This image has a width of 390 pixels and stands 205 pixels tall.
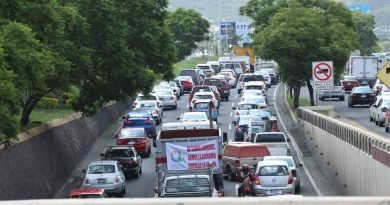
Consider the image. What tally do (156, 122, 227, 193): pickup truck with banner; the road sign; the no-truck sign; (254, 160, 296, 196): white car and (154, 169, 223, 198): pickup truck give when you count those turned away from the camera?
3

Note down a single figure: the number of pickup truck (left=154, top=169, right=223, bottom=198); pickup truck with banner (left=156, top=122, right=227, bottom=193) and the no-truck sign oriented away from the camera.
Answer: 2

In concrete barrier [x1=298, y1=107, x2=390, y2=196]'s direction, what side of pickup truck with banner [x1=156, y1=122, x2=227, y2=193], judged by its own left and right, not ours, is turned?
right

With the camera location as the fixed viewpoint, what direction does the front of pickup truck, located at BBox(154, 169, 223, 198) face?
facing away from the viewer

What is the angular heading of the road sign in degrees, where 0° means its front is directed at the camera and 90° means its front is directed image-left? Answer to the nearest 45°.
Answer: approximately 0°

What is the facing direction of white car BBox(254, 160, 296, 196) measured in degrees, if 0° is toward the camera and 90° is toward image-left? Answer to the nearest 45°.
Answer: approximately 180°

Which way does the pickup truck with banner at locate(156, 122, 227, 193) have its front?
away from the camera

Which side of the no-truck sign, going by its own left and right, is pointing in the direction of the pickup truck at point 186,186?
front
